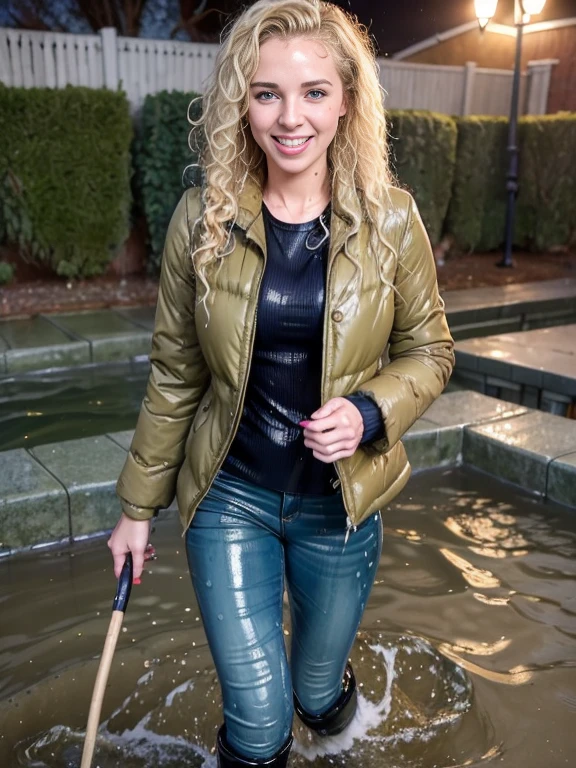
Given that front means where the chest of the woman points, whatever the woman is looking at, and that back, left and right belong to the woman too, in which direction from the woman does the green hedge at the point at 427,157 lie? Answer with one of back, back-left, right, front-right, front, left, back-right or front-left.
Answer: back

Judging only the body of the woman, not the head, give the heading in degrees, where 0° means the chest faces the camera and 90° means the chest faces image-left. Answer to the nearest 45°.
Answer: approximately 0°

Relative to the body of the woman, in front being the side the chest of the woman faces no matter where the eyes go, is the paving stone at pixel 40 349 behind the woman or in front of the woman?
behind

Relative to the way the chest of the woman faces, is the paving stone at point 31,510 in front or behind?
behind

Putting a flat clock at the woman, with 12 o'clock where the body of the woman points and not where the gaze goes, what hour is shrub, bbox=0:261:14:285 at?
The shrub is roughly at 5 o'clock from the woman.

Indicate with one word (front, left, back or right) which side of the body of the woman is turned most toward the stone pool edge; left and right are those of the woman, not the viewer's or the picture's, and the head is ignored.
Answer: back

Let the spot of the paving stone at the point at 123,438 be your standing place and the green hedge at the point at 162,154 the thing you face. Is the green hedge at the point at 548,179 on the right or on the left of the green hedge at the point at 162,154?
right

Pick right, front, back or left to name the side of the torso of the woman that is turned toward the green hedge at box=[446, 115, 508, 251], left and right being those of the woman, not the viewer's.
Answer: back

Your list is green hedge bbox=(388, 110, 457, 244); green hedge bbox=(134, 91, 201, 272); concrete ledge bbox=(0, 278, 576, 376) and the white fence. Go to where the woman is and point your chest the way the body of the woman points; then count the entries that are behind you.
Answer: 4

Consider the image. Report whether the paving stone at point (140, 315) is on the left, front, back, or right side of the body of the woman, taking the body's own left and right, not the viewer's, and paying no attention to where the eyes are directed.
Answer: back
